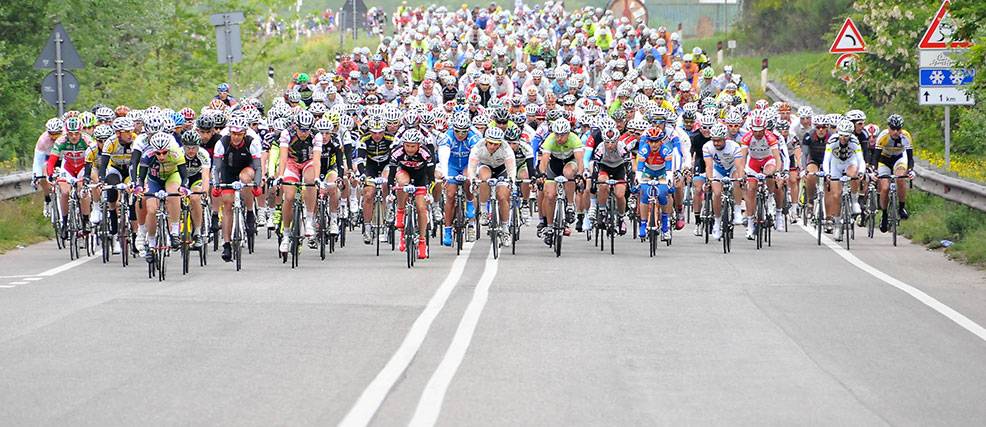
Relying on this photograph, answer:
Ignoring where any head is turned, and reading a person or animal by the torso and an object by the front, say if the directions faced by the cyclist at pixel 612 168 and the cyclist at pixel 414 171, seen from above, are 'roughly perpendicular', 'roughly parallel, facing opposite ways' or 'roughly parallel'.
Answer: roughly parallel

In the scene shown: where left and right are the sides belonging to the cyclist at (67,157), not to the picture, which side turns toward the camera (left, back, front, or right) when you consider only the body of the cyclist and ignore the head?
front

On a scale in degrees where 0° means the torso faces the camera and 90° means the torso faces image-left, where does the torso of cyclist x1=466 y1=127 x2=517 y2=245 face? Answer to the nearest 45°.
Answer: approximately 0°

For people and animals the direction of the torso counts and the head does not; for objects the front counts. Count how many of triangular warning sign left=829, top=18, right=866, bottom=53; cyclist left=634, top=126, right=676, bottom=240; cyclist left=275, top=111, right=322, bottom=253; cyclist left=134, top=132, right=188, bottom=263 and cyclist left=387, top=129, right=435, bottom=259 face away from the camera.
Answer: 0

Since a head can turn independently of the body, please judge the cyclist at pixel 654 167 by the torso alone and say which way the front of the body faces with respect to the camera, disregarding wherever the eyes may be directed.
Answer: toward the camera

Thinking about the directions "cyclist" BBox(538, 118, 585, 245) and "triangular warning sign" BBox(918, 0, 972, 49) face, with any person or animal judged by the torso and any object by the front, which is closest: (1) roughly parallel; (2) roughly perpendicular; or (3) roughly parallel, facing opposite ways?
roughly parallel

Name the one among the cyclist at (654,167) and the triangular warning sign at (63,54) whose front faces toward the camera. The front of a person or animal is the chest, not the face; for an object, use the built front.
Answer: the cyclist

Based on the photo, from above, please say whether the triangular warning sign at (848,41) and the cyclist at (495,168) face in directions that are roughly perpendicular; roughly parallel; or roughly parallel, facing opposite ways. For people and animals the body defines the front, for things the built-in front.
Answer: roughly parallel

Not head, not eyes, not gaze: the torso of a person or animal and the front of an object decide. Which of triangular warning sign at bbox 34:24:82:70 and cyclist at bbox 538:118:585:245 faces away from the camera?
the triangular warning sign

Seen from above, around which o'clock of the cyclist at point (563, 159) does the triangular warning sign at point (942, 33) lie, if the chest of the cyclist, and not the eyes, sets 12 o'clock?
The triangular warning sign is roughly at 7 o'clock from the cyclist.

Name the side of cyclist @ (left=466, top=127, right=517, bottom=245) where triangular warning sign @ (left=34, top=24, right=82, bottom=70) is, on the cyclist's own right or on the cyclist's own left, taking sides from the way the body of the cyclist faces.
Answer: on the cyclist's own right

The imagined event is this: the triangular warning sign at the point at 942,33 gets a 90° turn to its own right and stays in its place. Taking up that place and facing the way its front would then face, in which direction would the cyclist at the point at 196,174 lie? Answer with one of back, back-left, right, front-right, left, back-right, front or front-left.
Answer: front-left

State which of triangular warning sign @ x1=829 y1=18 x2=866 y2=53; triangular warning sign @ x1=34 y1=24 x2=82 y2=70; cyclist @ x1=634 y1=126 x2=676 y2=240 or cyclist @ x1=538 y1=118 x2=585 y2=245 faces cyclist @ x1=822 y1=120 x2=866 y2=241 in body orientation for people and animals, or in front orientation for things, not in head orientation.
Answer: triangular warning sign @ x1=829 y1=18 x2=866 y2=53

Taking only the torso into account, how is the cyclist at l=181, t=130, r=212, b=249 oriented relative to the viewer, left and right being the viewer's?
facing the viewer

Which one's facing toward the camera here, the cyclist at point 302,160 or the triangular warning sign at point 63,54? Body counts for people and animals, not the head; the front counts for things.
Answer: the cyclist

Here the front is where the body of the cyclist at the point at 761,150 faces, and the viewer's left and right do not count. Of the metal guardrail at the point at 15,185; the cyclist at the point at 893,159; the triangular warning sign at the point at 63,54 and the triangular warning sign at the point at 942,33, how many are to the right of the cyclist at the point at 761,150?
2
